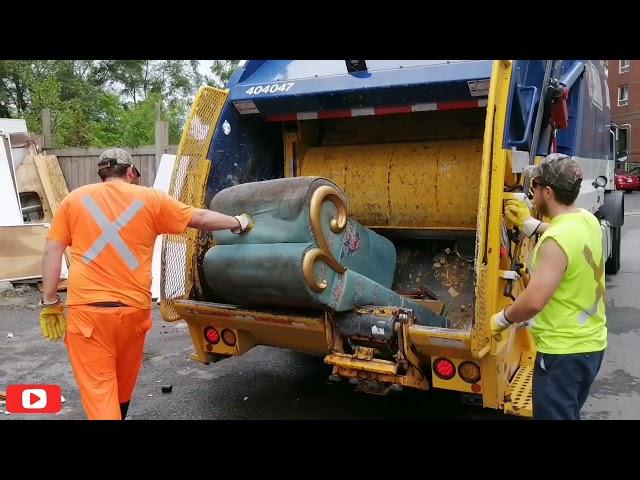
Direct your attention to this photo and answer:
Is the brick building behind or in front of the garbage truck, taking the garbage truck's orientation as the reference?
in front

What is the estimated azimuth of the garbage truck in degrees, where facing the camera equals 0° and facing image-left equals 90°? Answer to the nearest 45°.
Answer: approximately 225°
